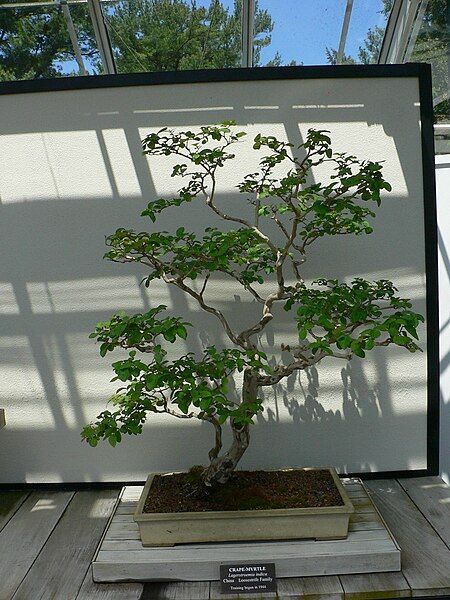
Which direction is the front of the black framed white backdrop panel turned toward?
toward the camera

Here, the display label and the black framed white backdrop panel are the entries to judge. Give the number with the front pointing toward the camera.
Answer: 2

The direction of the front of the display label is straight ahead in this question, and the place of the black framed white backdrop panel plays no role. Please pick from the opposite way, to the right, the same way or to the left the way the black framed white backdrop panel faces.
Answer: the same way

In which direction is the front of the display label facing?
toward the camera
